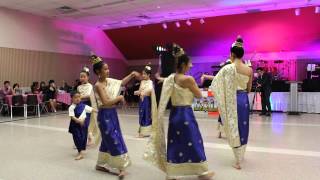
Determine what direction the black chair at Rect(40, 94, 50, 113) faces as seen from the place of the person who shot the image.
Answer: facing to the right of the viewer

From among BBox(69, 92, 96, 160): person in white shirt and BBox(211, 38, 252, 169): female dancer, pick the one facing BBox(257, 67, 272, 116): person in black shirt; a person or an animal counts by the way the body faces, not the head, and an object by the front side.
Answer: the female dancer

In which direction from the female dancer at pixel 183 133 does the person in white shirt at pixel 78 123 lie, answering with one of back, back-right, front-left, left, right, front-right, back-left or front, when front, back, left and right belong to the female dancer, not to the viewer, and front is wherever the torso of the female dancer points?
left

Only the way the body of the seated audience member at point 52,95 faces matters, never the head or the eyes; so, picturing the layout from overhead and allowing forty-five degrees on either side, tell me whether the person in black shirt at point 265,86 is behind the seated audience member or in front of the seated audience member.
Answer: in front

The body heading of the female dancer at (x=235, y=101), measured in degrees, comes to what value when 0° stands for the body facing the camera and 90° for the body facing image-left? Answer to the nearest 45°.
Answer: approximately 180°

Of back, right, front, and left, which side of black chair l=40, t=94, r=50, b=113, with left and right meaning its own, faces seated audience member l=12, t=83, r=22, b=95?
back

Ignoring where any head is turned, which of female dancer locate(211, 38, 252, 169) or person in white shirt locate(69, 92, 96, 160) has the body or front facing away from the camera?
the female dancer

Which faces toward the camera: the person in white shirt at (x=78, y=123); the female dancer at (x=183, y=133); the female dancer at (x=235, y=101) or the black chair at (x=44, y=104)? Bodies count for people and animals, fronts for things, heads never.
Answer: the person in white shirt
